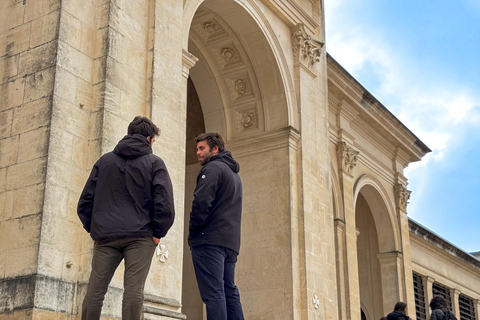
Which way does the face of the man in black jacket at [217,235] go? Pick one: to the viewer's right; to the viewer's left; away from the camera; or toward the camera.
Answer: to the viewer's left

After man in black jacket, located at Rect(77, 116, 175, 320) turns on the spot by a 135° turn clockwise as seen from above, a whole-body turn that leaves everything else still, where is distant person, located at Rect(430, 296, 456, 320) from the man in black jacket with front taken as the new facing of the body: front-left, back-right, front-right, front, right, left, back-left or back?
left

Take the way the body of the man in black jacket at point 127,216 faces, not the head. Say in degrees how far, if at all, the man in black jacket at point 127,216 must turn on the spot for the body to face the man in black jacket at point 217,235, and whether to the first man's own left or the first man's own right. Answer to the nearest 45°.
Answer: approximately 45° to the first man's own right

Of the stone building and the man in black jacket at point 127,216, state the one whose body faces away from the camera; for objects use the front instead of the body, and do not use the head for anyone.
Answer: the man in black jacket

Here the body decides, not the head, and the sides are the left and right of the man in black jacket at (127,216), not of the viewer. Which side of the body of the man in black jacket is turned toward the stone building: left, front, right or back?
front

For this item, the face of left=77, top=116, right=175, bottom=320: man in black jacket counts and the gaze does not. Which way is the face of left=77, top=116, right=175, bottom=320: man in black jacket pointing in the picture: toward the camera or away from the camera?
away from the camera

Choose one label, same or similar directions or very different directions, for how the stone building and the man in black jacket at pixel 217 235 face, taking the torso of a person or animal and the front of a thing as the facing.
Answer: very different directions

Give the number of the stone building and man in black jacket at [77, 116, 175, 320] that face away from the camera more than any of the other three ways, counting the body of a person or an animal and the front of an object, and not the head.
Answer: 1

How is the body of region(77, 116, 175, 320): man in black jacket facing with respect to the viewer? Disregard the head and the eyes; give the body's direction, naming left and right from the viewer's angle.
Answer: facing away from the viewer

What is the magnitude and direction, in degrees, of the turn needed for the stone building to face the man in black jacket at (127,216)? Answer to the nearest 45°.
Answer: approximately 45° to its right

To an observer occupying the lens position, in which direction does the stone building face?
facing the viewer and to the right of the viewer
